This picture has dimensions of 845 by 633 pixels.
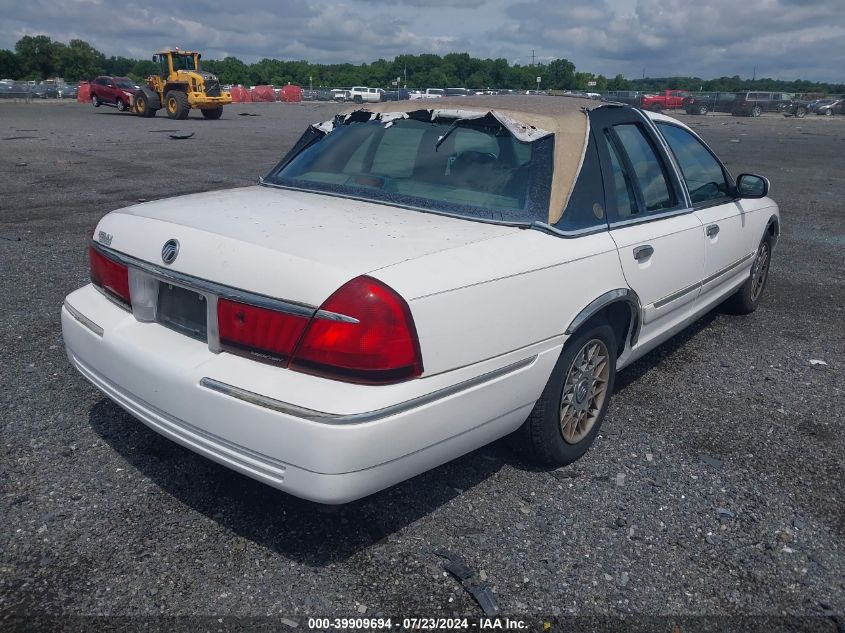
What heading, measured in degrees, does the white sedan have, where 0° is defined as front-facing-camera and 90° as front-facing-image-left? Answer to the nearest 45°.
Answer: approximately 225°

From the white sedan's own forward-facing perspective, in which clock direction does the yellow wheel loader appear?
The yellow wheel loader is roughly at 10 o'clock from the white sedan.

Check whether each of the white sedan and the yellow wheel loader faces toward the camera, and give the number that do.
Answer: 0
